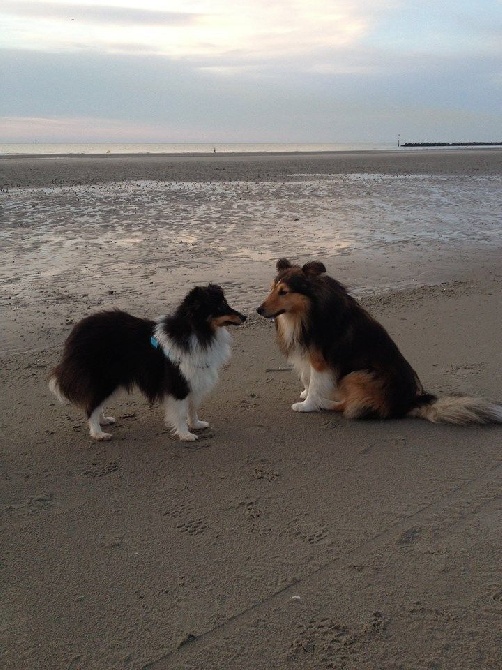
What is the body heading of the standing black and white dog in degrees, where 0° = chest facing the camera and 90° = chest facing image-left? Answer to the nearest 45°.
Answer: approximately 270°
